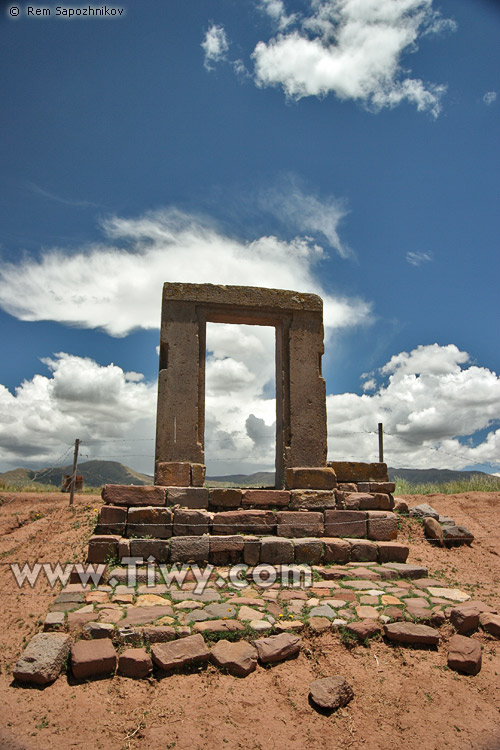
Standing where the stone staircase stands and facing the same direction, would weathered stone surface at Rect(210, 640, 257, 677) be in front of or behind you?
in front

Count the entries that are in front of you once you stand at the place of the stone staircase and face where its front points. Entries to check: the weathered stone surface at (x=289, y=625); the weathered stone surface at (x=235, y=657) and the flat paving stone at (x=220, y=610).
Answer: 3

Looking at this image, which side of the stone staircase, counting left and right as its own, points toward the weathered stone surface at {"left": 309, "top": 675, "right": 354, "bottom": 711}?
front

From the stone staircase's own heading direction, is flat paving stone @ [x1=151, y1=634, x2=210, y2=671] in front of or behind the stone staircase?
in front

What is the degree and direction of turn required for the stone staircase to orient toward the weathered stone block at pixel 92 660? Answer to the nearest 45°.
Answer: approximately 45° to its right

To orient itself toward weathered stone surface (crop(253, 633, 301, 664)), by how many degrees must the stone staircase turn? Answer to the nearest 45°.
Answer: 0° — it already faces it

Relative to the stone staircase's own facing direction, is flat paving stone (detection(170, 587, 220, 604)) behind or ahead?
ahead

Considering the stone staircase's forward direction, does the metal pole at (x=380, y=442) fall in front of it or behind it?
behind

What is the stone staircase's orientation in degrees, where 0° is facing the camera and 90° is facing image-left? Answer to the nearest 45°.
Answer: approximately 0°

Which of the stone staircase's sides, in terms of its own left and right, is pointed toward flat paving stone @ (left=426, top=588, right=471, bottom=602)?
left

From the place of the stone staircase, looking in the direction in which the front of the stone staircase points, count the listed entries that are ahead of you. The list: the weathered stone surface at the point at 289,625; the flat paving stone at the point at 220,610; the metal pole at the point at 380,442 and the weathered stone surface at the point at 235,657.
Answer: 3

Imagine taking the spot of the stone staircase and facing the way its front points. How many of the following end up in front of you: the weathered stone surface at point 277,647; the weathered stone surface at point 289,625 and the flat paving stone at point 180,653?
3

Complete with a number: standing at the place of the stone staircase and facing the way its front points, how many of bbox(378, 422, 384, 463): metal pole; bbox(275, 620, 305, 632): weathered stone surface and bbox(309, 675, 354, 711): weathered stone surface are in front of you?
2
